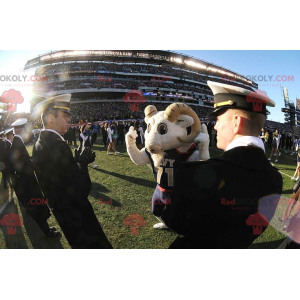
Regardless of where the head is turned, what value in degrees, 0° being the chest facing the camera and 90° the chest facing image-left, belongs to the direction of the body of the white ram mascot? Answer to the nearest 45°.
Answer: approximately 45°

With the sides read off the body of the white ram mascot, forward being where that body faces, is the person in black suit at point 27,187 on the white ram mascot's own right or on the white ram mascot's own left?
on the white ram mascot's own right

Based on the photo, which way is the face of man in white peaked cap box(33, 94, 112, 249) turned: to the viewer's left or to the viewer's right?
to the viewer's right

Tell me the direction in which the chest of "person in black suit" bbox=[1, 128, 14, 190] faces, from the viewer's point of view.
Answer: to the viewer's right

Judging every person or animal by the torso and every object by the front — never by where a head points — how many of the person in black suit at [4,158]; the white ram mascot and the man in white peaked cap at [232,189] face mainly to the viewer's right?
1

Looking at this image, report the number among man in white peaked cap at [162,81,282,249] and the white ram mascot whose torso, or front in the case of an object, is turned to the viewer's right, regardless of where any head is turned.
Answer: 0

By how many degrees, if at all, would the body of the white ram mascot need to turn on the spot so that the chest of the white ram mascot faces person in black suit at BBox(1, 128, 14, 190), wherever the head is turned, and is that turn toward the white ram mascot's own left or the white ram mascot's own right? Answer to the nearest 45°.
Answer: approximately 90° to the white ram mascot's own right

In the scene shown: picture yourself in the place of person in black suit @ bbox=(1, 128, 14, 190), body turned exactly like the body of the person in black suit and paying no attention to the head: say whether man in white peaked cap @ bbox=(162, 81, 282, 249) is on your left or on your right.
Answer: on your right

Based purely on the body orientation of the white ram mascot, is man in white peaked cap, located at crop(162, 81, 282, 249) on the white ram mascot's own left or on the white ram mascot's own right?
on the white ram mascot's own left
